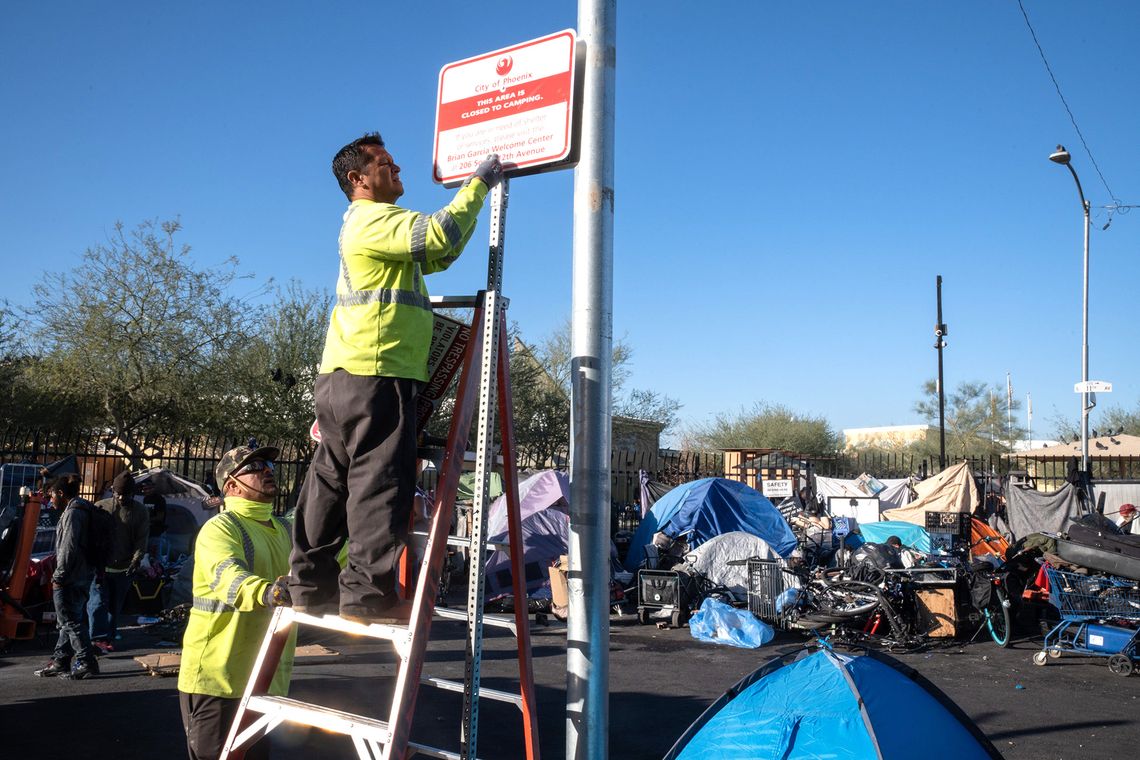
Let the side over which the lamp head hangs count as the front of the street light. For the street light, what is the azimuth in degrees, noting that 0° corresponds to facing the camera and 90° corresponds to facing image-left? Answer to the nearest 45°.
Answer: approximately 90°

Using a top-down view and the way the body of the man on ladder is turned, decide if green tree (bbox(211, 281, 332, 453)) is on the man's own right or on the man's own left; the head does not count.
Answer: on the man's own left

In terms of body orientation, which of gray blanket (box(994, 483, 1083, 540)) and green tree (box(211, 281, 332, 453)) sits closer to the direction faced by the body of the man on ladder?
the gray blanket

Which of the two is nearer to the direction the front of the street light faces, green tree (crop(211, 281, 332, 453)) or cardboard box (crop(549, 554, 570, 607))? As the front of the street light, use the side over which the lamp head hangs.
the green tree

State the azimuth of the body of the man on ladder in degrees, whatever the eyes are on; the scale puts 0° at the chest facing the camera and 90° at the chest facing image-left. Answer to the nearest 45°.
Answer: approximately 270°

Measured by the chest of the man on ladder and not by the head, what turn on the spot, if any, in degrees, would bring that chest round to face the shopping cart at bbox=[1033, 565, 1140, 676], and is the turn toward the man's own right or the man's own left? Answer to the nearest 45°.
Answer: approximately 45° to the man's own left

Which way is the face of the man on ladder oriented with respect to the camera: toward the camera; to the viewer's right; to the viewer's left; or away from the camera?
to the viewer's right

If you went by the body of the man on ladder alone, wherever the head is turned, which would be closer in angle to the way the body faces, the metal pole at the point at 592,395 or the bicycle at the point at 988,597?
the metal pole

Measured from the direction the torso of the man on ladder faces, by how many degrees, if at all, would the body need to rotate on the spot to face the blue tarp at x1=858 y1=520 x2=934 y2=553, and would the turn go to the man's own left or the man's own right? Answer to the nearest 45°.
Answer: approximately 45° to the man's own left

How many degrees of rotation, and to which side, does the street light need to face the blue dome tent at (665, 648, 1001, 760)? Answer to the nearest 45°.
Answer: approximately 90° to its left

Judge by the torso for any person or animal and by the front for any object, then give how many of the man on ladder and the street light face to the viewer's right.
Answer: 1
